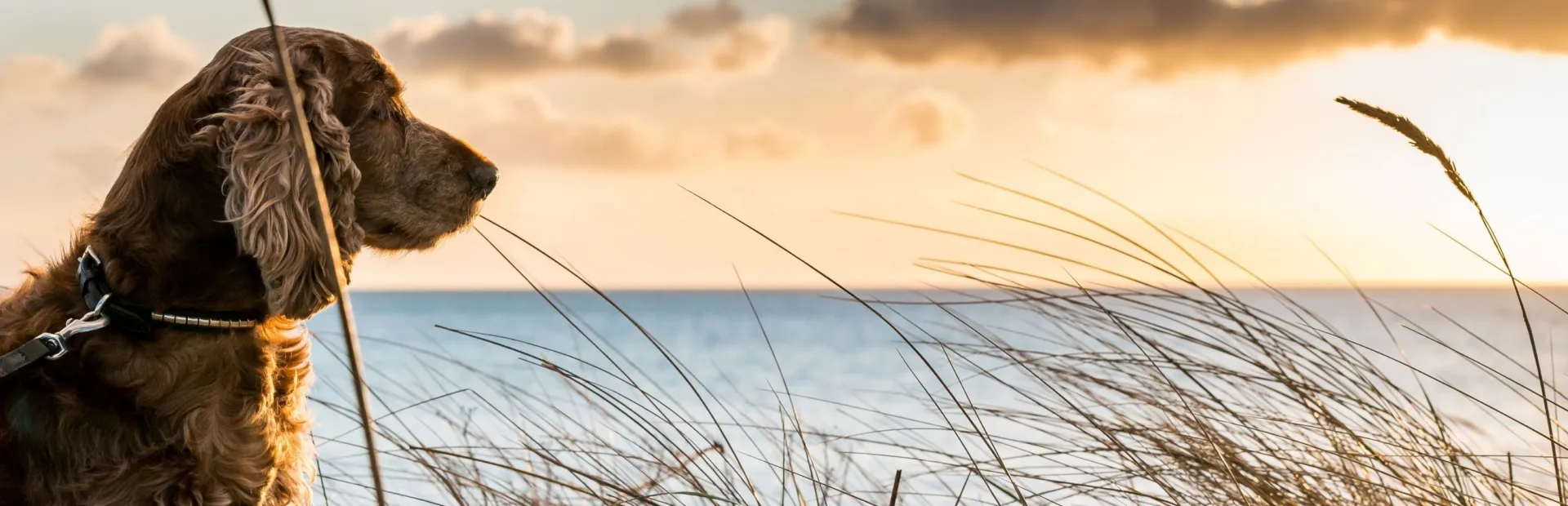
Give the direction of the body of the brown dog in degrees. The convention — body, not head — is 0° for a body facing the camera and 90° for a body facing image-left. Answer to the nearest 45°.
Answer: approximately 270°
